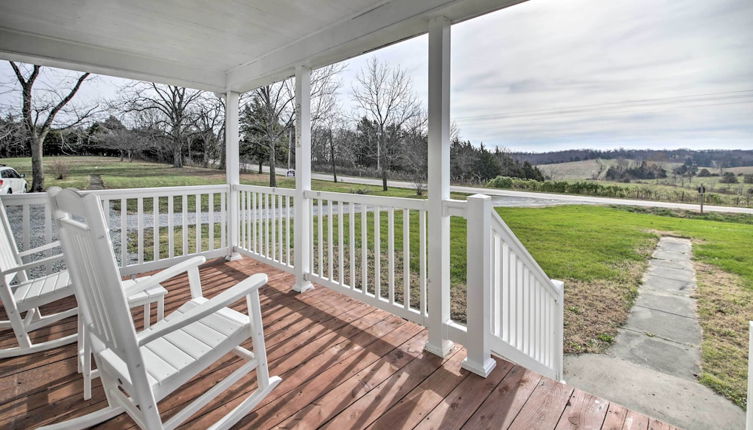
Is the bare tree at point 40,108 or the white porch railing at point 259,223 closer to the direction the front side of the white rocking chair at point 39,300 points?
the white porch railing

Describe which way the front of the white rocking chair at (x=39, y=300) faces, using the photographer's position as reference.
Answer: facing to the right of the viewer

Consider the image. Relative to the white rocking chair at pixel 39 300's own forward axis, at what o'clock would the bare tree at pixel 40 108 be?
The bare tree is roughly at 9 o'clock from the white rocking chair.

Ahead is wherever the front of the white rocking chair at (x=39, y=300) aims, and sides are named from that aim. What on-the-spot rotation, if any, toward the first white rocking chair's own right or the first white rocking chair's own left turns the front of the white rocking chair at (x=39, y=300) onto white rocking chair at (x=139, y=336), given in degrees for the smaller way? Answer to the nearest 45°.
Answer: approximately 90° to the first white rocking chair's own right

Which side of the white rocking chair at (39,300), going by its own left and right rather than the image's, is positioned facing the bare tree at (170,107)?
left

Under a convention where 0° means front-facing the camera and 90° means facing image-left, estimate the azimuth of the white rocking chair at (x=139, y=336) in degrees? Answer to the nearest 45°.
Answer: approximately 225°
